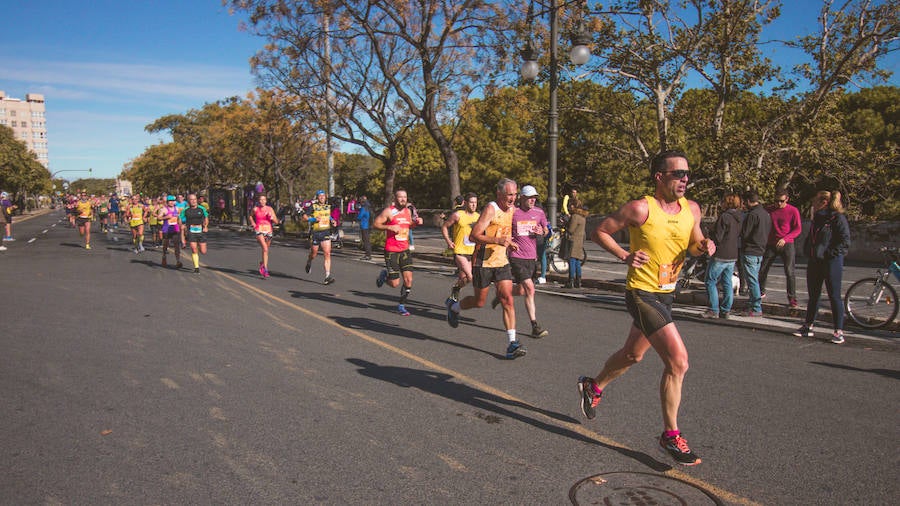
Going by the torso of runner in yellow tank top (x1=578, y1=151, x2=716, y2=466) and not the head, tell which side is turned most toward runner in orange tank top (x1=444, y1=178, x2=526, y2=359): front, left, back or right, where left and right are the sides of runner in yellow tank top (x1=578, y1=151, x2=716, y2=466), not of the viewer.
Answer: back

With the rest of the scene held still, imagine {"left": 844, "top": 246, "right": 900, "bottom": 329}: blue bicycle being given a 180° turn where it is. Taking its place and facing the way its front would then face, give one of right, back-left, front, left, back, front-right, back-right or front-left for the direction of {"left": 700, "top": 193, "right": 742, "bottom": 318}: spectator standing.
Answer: back

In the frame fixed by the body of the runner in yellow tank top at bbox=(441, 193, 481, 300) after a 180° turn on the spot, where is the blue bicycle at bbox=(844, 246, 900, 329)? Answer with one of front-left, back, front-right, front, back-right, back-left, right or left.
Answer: back-right

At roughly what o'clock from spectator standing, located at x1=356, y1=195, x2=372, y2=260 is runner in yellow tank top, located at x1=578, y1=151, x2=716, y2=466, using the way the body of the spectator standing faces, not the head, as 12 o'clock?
The runner in yellow tank top is roughly at 9 o'clock from the spectator standing.

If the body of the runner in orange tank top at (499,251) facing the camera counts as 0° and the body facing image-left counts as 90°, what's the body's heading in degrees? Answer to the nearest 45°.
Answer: approximately 315°

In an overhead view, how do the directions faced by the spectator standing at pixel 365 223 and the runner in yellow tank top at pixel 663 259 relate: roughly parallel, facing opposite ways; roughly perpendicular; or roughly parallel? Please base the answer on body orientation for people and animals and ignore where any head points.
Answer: roughly perpendicular

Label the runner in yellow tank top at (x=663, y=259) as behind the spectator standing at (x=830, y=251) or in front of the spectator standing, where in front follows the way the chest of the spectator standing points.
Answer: in front

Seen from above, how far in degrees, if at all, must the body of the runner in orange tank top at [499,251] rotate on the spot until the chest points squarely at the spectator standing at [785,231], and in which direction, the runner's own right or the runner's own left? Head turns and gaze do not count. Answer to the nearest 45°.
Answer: approximately 90° to the runner's own left

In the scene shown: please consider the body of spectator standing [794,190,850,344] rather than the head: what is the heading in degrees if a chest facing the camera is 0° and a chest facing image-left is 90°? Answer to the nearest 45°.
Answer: approximately 45°

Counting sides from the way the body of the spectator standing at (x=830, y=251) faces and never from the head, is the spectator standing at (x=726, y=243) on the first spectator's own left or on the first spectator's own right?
on the first spectator's own right

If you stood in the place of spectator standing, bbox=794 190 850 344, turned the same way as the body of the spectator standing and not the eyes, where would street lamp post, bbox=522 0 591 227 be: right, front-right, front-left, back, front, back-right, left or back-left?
right

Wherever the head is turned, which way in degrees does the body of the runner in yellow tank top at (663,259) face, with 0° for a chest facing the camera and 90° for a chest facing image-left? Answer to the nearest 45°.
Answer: approximately 315°

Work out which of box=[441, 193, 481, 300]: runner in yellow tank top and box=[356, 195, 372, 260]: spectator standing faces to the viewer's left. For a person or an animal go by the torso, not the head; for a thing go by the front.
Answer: the spectator standing

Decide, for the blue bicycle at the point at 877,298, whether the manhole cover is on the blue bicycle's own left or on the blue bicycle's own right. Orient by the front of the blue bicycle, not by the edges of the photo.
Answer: on the blue bicycle's own left

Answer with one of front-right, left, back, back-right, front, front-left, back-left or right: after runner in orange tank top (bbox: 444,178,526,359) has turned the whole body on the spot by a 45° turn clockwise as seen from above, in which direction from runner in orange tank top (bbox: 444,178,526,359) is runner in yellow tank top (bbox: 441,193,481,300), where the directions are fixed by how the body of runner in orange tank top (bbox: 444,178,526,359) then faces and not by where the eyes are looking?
back

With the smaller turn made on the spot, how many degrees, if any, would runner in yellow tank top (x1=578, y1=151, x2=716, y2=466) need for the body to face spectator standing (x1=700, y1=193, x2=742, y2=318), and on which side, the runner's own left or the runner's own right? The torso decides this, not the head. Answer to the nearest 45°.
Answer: approximately 135° to the runner's own left
